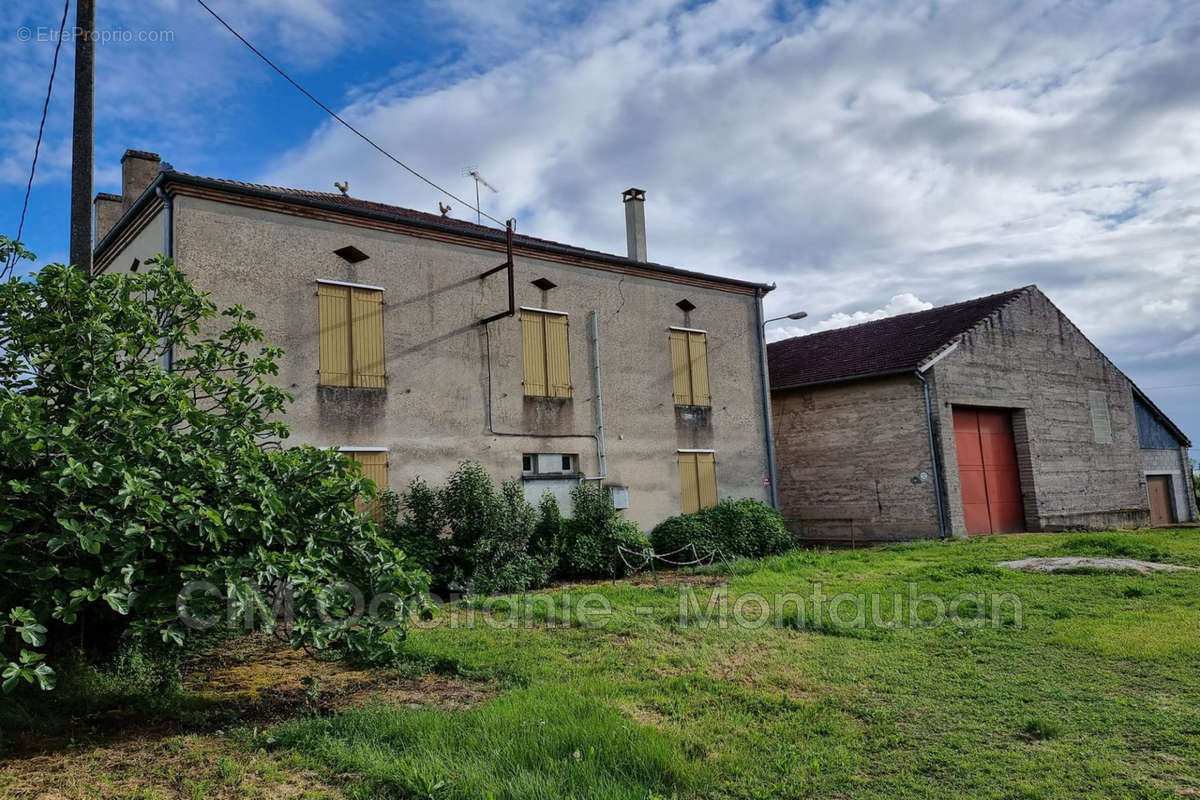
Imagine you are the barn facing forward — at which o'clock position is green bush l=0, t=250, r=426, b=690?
The green bush is roughly at 2 o'clock from the barn.

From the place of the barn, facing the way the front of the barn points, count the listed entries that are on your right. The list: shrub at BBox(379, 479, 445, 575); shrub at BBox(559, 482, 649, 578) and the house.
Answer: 3

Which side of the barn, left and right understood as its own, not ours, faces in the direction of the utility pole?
right

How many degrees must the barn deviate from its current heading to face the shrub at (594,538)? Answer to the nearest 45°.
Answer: approximately 90° to its right

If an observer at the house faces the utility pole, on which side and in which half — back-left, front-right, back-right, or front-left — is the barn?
back-left

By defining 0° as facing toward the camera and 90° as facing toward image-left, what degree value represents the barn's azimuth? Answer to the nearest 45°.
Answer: approximately 315°

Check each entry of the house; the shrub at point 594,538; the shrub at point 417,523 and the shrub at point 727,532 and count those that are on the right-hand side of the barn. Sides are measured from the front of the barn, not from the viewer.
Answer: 4

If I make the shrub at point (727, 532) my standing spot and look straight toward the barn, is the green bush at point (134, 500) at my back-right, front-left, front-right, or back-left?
back-right

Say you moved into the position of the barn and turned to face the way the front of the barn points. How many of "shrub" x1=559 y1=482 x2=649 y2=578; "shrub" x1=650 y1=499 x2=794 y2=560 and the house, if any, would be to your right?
3

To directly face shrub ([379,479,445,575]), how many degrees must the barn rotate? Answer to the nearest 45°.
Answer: approximately 90° to its right

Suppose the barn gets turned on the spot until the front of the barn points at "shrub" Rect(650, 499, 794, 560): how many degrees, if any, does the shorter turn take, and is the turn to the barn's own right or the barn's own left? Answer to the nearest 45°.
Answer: approximately 90° to the barn's own right

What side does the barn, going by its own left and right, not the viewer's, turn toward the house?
right
